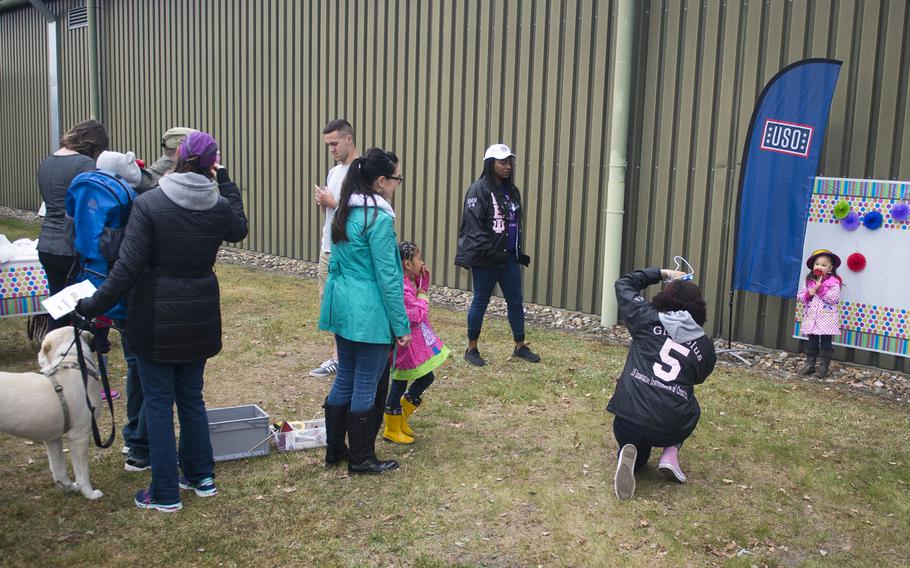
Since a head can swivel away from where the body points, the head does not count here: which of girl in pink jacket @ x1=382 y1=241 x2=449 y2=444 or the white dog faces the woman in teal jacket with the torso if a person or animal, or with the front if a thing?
the white dog

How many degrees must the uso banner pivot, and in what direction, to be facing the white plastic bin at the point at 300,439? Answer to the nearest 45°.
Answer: approximately 45° to its right

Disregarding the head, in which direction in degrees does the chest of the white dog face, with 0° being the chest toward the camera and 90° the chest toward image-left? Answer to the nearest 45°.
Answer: approximately 270°

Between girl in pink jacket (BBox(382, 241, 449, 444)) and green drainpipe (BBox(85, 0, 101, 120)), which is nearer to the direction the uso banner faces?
the girl in pink jacket
